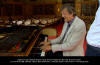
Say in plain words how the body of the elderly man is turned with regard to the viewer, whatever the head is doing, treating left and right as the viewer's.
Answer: facing the viewer and to the left of the viewer
